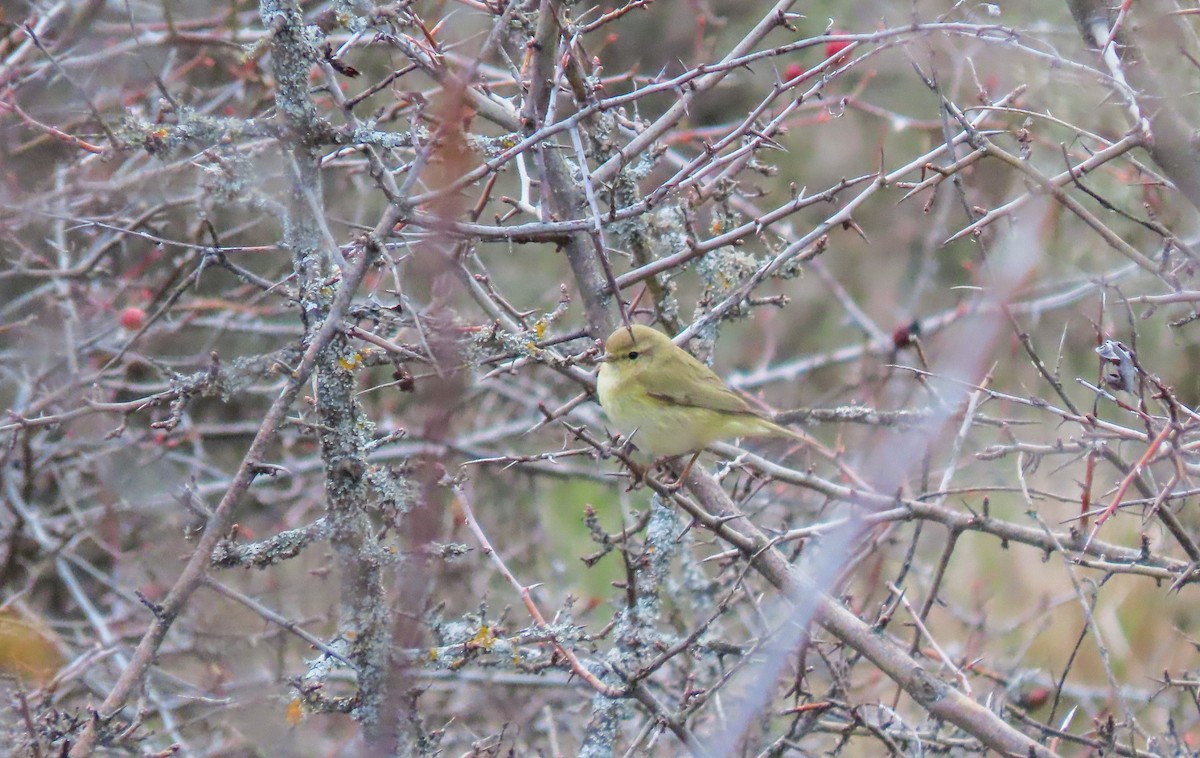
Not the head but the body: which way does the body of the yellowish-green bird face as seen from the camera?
to the viewer's left
